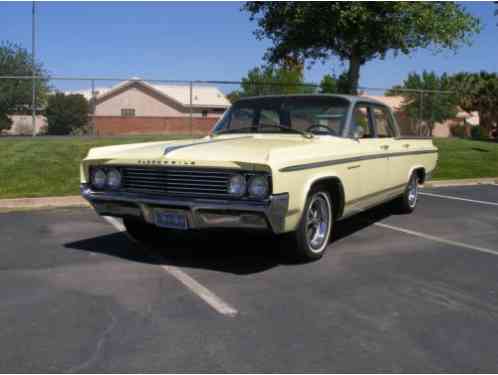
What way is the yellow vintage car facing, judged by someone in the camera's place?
facing the viewer and to the left of the viewer

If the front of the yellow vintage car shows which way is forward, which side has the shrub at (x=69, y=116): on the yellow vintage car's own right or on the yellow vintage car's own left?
on the yellow vintage car's own right

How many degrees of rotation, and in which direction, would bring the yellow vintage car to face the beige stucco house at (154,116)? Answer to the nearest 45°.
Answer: approximately 135° to its right

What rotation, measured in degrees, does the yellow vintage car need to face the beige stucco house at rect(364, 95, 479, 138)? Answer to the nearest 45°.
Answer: approximately 135° to its right

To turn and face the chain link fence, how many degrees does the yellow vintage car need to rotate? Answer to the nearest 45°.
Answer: approximately 135° to its right
